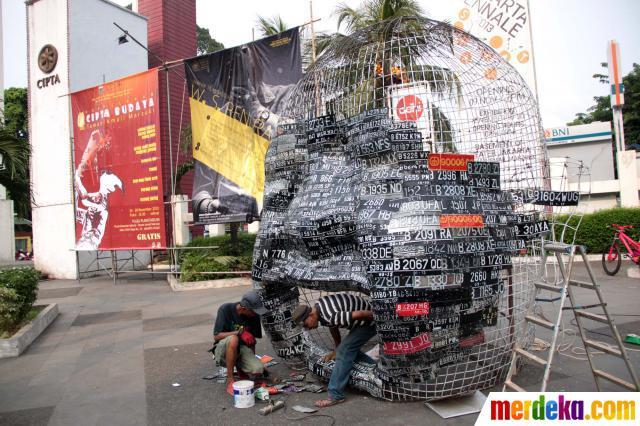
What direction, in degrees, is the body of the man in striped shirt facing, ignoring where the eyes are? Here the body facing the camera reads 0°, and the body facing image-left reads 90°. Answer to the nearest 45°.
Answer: approximately 90°

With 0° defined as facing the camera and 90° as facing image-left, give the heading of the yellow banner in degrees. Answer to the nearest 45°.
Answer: approximately 45°

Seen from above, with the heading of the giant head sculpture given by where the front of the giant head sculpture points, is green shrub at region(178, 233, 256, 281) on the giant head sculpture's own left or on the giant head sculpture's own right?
on the giant head sculpture's own right

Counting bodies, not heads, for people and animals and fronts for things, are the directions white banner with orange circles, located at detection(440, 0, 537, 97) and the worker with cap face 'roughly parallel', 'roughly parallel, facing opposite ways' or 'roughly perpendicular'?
roughly perpendicular

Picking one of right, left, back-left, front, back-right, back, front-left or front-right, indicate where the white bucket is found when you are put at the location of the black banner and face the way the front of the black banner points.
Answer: front-left

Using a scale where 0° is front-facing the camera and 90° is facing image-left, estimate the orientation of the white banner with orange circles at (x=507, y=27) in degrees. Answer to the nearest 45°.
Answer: approximately 0°

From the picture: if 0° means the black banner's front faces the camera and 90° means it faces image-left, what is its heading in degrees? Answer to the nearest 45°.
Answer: approximately 45°

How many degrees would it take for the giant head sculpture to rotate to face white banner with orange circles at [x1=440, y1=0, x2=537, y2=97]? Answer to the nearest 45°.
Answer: approximately 135° to its right

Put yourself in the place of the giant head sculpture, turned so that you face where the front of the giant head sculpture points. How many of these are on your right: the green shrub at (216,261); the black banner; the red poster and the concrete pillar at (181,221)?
4
